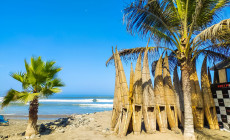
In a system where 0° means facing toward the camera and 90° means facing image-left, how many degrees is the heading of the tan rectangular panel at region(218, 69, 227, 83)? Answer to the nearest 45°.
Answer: approximately 0°

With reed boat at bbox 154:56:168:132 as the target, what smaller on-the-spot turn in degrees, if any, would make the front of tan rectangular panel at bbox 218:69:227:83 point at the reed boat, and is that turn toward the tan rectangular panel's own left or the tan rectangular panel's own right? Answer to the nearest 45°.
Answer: approximately 45° to the tan rectangular panel's own right

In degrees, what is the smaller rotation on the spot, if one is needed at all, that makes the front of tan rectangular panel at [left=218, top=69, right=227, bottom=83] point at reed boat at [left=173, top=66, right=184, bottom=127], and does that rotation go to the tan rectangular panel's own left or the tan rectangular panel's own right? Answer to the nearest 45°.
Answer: approximately 45° to the tan rectangular panel's own right

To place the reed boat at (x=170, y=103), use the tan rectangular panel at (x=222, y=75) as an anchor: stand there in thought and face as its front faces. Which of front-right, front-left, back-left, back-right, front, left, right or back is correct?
front-right
